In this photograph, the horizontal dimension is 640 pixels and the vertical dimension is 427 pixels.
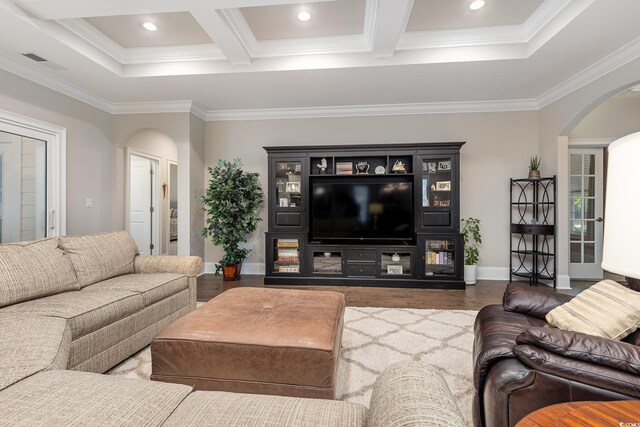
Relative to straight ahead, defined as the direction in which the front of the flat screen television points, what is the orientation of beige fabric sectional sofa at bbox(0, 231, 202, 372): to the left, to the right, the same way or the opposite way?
to the left

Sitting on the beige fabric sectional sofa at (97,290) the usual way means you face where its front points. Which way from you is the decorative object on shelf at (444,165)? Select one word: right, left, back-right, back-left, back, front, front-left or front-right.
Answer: front-left

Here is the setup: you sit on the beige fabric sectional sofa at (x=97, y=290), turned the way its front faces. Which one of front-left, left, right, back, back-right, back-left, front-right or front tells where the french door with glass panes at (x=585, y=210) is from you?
front-left

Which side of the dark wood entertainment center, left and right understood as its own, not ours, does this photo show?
front

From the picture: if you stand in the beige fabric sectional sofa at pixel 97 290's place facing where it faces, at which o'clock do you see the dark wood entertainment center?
The dark wood entertainment center is roughly at 10 o'clock from the beige fabric sectional sofa.

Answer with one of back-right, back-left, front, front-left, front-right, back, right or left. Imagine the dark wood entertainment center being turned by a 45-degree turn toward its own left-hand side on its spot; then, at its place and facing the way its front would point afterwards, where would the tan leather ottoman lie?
front-right

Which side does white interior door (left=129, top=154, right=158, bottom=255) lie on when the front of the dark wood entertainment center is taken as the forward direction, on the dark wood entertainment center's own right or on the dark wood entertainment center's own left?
on the dark wood entertainment center's own right

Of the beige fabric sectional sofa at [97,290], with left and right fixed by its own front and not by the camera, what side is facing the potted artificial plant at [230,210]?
left

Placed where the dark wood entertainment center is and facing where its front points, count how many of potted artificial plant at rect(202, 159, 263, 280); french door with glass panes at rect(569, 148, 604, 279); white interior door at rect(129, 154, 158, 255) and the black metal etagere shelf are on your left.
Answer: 2

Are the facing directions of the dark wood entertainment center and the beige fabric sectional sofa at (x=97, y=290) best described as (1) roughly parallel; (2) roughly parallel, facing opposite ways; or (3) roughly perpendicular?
roughly perpendicular

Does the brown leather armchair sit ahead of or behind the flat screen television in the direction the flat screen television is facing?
ahead

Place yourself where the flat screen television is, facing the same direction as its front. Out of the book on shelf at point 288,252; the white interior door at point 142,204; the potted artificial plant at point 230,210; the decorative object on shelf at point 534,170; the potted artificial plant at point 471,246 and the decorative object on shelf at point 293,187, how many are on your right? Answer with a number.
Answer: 4

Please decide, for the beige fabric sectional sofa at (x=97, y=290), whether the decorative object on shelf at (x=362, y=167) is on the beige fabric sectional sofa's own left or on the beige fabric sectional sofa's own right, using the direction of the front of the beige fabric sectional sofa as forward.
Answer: on the beige fabric sectional sofa's own left

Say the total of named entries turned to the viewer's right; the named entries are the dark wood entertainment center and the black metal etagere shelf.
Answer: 0

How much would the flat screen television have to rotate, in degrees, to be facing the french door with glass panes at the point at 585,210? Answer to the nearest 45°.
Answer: approximately 90° to its left

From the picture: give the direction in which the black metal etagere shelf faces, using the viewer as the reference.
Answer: facing the viewer and to the left of the viewer

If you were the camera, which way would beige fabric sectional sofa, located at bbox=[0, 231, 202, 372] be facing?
facing the viewer and to the right of the viewer

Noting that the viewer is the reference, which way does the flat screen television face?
facing the viewer
